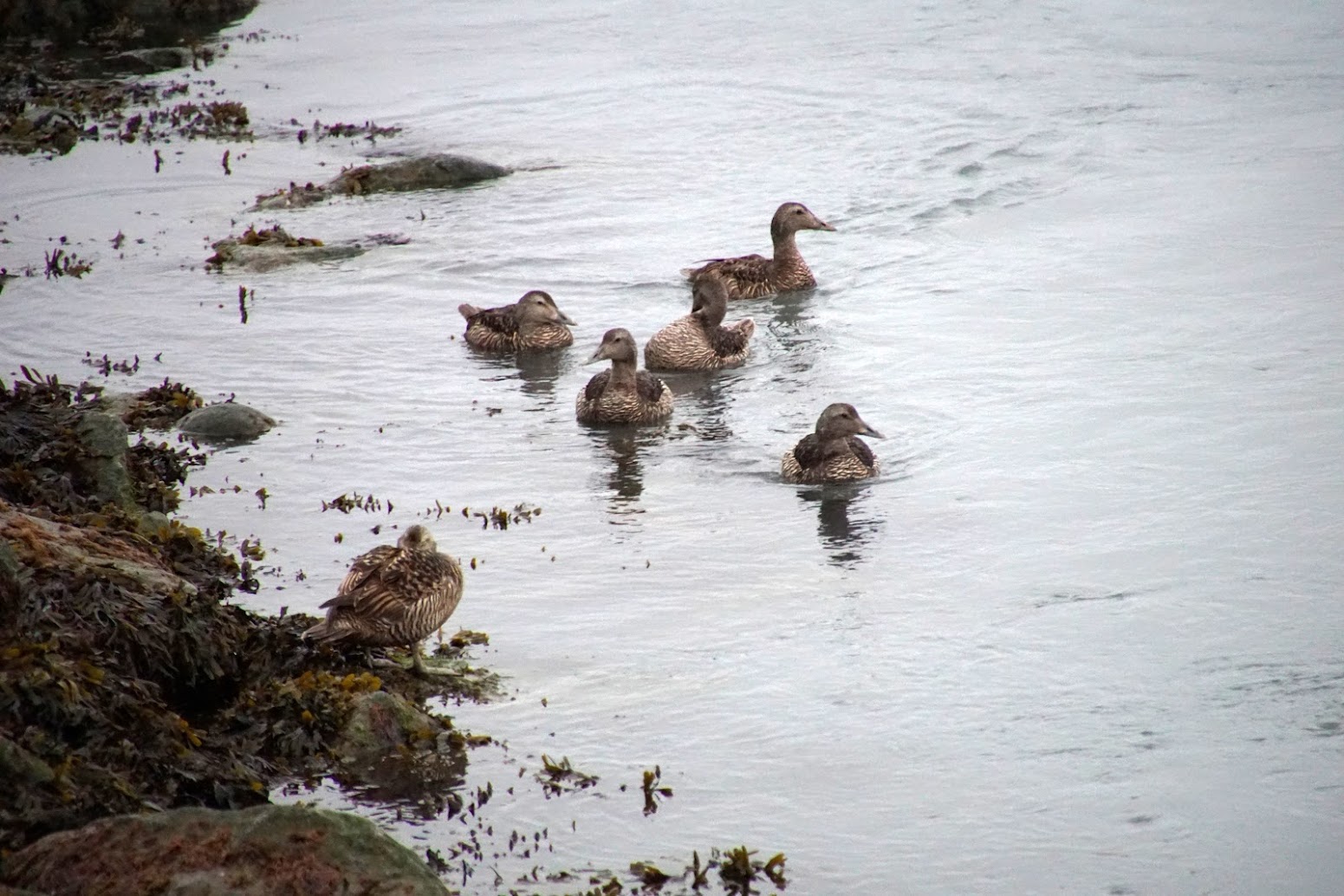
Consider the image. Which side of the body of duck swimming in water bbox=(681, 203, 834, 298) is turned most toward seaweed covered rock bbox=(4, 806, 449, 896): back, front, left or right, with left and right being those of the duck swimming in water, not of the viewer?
right

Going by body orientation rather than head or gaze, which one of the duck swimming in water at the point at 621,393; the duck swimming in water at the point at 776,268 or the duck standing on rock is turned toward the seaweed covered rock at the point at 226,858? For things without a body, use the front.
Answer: the duck swimming in water at the point at 621,393

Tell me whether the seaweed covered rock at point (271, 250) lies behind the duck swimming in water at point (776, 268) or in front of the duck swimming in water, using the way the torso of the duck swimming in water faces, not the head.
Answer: behind

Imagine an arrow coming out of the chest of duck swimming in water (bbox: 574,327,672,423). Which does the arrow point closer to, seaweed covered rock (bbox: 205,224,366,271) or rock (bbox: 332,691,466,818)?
the rock

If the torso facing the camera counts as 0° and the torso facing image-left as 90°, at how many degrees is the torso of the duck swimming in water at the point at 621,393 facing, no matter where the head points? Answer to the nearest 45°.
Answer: approximately 0°

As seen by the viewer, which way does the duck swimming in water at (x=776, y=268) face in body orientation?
to the viewer's right

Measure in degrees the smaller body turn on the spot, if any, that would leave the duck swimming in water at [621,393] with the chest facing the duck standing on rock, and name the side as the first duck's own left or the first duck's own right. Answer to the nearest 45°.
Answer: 0° — it already faces it

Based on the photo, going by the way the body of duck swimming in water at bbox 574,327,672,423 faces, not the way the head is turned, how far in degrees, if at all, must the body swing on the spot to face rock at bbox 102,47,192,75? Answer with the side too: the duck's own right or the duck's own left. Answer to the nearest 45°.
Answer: approximately 135° to the duck's own right

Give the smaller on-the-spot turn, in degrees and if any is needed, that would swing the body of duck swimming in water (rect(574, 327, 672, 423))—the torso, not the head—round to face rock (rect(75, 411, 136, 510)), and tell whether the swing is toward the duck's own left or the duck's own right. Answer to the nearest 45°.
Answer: approximately 45° to the duck's own right
